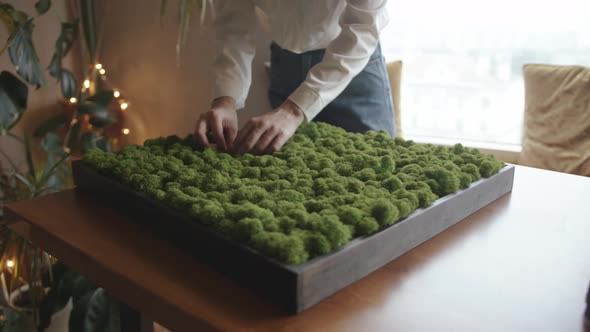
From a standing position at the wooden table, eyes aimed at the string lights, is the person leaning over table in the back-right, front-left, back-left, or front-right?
front-right

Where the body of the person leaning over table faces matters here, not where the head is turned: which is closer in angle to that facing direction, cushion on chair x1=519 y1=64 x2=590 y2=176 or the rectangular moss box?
the rectangular moss box

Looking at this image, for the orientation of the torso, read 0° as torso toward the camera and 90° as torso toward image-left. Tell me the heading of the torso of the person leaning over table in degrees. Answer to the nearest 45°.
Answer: approximately 45°

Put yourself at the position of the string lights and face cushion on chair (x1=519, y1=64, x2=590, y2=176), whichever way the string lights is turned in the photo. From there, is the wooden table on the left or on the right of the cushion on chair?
right

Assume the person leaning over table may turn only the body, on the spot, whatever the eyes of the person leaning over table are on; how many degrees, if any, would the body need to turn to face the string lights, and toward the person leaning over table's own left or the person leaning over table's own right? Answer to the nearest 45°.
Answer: approximately 90° to the person leaning over table's own right

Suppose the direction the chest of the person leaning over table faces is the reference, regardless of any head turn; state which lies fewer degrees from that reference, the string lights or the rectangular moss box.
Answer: the rectangular moss box

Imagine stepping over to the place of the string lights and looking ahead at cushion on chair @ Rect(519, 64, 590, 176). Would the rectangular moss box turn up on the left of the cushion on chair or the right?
right

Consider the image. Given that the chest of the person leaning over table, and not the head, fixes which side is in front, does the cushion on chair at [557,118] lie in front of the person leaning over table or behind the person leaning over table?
behind
